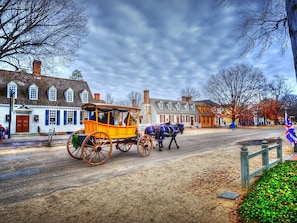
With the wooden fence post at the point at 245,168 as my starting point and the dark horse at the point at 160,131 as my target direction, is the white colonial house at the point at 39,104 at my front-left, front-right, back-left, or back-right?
front-left

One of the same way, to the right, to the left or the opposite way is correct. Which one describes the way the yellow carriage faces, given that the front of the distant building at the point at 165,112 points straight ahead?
to the left

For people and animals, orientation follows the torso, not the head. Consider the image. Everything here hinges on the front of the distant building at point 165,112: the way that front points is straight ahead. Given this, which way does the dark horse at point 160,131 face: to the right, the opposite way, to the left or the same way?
to the left

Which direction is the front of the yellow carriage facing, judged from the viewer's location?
facing away from the viewer and to the right of the viewer

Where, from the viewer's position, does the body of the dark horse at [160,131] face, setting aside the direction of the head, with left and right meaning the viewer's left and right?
facing away from the viewer and to the right of the viewer

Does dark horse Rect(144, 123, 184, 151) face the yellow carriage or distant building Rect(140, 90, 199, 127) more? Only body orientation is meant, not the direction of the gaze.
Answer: the distant building

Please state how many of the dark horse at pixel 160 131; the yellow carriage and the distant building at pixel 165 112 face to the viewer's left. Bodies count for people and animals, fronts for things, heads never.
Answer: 0

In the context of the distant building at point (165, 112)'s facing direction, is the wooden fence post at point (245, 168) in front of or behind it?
in front

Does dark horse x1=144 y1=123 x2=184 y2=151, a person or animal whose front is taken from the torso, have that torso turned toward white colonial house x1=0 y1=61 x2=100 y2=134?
no

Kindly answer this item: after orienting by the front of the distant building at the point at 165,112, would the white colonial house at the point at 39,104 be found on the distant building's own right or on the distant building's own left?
on the distant building's own right

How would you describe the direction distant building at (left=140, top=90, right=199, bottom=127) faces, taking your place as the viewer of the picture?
facing the viewer and to the right of the viewer

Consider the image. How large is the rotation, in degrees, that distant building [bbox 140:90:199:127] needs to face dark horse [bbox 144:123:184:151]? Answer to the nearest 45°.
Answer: approximately 45° to its right

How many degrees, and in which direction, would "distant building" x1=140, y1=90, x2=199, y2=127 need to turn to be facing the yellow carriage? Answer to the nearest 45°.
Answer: approximately 45° to its right

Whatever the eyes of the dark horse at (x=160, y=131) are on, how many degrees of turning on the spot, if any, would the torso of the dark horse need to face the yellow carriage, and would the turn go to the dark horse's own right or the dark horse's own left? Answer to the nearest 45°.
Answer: approximately 180°

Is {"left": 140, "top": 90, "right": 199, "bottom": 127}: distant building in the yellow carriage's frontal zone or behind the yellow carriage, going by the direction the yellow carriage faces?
frontal zone

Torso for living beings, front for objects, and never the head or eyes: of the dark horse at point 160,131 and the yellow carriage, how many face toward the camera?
0
